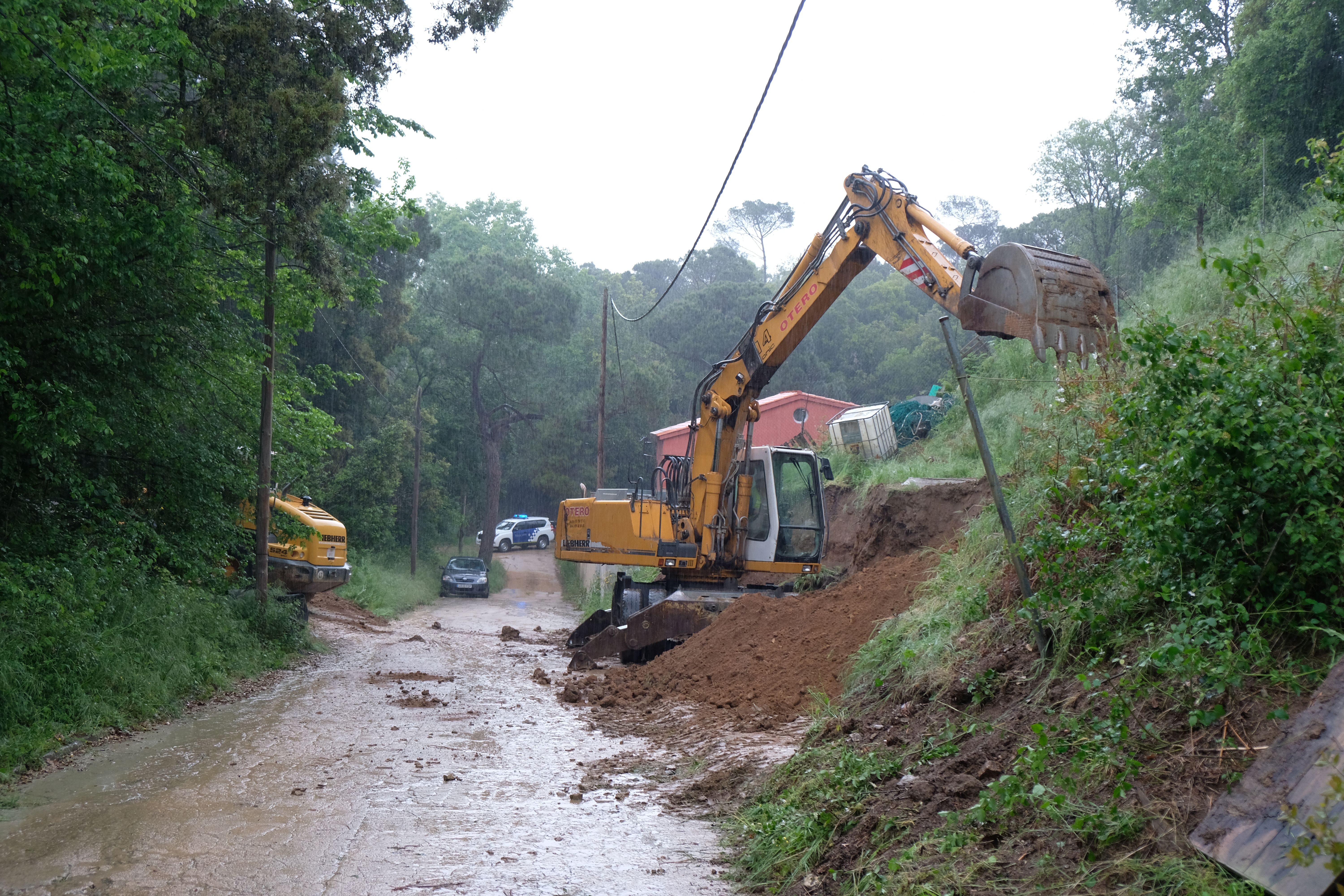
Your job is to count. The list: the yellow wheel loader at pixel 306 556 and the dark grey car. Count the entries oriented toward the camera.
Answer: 1

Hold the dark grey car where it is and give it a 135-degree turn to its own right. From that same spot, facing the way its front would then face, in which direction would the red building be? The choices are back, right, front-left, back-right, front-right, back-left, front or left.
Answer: back-right

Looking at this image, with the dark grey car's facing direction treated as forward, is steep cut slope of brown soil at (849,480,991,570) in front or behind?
in front

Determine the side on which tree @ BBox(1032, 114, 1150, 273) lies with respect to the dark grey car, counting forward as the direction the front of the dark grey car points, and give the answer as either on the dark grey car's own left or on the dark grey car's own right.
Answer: on the dark grey car's own left

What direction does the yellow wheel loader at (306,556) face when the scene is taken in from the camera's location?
facing away from the viewer and to the left of the viewer

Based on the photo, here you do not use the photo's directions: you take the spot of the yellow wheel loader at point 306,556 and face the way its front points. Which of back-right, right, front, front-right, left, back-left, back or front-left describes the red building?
right

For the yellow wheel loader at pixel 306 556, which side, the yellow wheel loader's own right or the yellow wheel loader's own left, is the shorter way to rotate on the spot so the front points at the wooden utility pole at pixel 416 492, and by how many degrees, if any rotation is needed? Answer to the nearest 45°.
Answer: approximately 45° to the yellow wheel loader's own right

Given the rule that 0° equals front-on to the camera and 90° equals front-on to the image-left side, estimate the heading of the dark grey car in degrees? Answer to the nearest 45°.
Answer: approximately 0°

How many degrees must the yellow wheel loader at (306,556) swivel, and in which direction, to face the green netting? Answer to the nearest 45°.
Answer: approximately 135° to its right

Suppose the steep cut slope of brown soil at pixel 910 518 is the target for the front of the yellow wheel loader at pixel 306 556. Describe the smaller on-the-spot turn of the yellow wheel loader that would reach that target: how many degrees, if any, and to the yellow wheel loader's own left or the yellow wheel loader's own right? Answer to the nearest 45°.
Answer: approximately 180°
